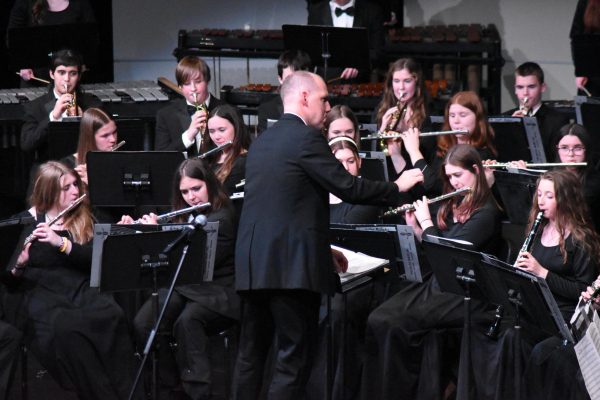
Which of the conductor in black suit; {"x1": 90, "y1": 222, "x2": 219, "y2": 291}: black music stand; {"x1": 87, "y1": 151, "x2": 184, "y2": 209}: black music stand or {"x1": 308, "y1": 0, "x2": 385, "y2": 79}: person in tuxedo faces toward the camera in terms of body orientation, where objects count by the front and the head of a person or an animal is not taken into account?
the person in tuxedo

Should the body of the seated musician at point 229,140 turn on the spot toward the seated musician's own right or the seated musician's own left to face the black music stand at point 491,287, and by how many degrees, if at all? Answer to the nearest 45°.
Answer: approximately 90° to the seated musician's own left

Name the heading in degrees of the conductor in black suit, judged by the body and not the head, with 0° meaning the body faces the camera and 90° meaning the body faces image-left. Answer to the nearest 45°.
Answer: approximately 225°

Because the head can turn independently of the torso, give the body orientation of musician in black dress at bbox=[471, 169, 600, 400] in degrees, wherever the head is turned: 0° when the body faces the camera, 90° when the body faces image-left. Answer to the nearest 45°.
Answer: approximately 45°

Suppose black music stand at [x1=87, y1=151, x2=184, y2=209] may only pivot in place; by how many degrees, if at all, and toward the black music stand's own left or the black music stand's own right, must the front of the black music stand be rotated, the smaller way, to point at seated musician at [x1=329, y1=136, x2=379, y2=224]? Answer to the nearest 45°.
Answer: approximately 90° to the black music stand's own right

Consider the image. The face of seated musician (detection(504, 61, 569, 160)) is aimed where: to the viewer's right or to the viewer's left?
to the viewer's left

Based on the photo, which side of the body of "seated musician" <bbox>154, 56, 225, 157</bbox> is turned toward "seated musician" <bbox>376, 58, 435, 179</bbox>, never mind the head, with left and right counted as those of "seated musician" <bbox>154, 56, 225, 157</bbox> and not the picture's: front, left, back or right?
left
